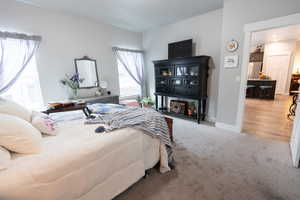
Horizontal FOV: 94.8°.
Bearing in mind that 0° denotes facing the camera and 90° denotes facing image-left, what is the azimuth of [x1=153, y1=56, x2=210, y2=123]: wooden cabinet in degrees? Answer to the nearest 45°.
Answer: approximately 45°

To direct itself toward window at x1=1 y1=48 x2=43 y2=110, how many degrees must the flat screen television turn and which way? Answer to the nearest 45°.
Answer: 0° — it already faces it

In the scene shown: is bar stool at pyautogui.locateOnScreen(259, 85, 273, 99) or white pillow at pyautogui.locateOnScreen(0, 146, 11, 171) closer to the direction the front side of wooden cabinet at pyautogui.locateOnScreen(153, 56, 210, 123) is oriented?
the white pillow

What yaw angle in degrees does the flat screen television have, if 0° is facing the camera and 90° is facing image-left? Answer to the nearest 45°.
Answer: approximately 45°

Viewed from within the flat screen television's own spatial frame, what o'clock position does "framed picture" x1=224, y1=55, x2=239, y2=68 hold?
The framed picture is roughly at 9 o'clock from the flat screen television.

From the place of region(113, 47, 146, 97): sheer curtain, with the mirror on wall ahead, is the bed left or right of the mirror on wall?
left
